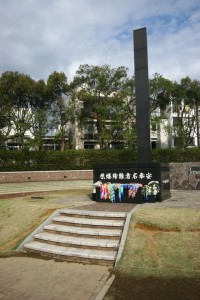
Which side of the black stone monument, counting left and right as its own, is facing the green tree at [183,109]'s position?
back

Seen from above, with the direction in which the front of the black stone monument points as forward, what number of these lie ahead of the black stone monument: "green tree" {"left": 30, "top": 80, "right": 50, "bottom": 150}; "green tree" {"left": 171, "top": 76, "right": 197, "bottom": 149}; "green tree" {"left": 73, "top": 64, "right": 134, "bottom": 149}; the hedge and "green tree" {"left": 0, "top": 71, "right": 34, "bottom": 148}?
0

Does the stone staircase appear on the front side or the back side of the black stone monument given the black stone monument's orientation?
on the front side

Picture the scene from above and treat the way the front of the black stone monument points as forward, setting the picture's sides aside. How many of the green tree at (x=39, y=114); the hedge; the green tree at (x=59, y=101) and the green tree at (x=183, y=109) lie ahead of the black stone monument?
0

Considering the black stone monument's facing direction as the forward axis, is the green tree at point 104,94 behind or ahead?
behind

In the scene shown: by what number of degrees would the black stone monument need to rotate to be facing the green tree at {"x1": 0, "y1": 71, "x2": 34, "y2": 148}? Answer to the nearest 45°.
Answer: approximately 135° to its right

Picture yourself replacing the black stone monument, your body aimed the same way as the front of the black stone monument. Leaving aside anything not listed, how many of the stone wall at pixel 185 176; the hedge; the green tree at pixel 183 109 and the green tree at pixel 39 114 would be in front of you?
0

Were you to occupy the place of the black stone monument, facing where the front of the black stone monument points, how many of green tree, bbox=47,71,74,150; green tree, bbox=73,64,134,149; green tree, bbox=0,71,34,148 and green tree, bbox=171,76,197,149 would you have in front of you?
0

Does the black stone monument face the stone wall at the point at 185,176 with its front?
no

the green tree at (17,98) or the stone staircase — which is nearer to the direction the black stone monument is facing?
the stone staircase

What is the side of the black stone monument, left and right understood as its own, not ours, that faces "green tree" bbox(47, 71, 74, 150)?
back

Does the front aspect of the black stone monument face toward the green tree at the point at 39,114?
no

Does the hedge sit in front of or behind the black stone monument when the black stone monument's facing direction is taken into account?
behind

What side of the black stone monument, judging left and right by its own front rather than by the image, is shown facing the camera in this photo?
front
